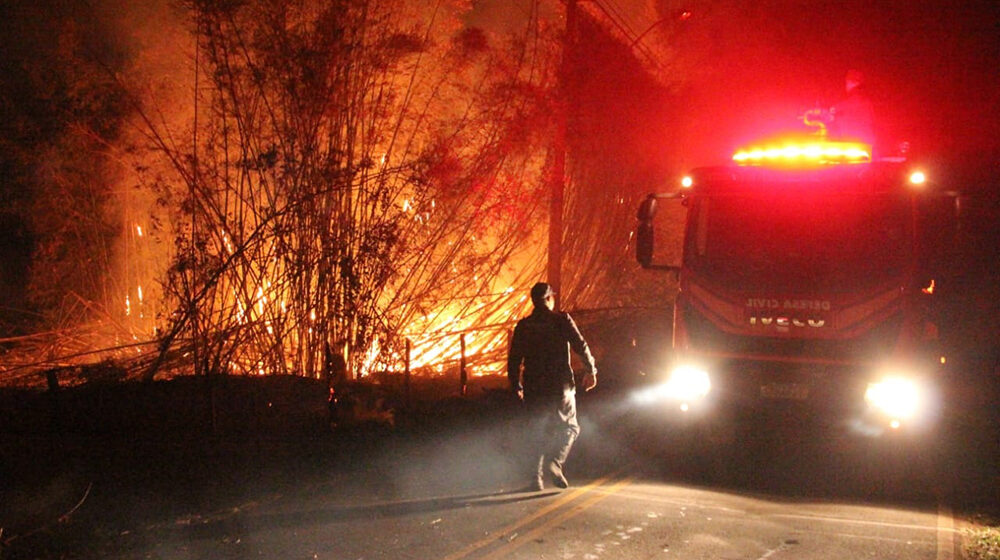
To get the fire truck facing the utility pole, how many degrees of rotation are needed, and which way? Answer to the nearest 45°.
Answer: approximately 135° to its right

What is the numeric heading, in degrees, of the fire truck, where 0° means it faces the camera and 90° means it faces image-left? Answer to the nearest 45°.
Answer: approximately 0°

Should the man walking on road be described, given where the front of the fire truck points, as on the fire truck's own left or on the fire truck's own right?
on the fire truck's own right

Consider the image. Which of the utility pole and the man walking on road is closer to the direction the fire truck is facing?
the man walking on road
